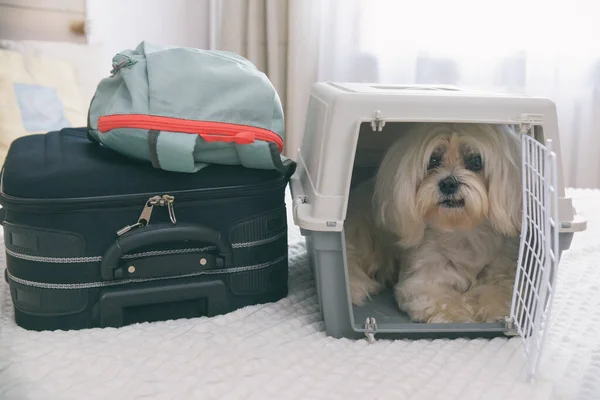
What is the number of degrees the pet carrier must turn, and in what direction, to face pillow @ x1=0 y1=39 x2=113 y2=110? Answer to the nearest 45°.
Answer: approximately 135° to its right

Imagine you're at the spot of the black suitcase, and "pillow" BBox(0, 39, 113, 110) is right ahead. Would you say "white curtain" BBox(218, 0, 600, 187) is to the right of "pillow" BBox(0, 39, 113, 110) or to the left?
right

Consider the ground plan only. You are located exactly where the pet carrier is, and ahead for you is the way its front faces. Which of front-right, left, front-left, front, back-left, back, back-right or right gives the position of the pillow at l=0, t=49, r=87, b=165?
back-right

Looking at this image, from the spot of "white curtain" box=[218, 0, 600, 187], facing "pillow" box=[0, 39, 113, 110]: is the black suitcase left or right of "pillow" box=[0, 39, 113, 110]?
left

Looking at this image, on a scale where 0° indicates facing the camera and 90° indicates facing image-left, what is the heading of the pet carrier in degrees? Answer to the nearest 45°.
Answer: approximately 0°

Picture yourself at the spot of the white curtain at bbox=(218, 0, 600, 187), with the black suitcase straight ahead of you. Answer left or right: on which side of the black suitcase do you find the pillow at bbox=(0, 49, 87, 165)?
right

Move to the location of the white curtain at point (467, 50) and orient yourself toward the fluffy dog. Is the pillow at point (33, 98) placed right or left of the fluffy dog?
right

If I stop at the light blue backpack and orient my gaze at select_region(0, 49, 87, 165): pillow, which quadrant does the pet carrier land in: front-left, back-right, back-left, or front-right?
back-right
